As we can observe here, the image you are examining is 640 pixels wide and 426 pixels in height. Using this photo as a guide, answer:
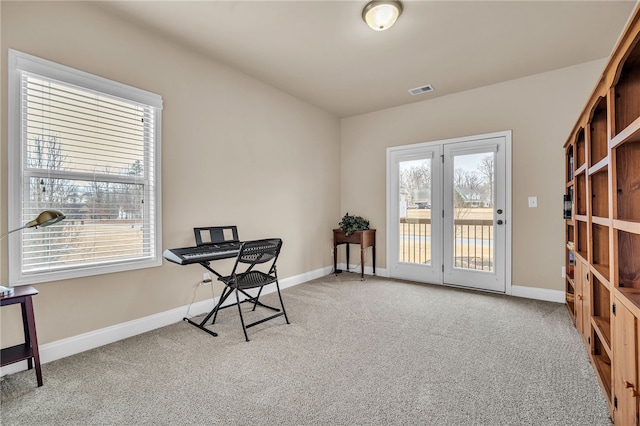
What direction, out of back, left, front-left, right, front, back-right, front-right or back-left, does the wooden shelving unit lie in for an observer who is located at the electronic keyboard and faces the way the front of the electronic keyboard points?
front

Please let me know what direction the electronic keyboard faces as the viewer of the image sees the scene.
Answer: facing the viewer and to the right of the viewer

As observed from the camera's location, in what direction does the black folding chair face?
facing away from the viewer and to the left of the viewer

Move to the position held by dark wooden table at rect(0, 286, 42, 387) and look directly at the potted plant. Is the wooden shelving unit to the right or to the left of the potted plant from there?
right

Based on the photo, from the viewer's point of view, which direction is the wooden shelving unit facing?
to the viewer's left

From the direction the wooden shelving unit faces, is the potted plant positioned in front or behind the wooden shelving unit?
in front

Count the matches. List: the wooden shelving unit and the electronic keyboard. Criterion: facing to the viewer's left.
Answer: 1

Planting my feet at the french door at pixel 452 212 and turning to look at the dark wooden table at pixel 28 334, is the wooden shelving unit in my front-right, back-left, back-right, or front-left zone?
front-left

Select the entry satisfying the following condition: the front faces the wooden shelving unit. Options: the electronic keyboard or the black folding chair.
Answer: the electronic keyboard

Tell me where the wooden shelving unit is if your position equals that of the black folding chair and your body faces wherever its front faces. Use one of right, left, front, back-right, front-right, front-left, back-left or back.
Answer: back

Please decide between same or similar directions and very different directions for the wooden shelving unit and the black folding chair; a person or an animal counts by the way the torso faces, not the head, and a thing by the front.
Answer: same or similar directions

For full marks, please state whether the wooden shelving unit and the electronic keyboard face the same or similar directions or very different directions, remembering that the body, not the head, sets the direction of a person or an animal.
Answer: very different directions

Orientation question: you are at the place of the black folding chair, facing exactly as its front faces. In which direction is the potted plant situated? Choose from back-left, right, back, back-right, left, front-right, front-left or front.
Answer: right

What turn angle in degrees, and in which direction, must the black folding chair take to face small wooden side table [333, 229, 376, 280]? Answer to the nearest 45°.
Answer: approximately 90° to its right
